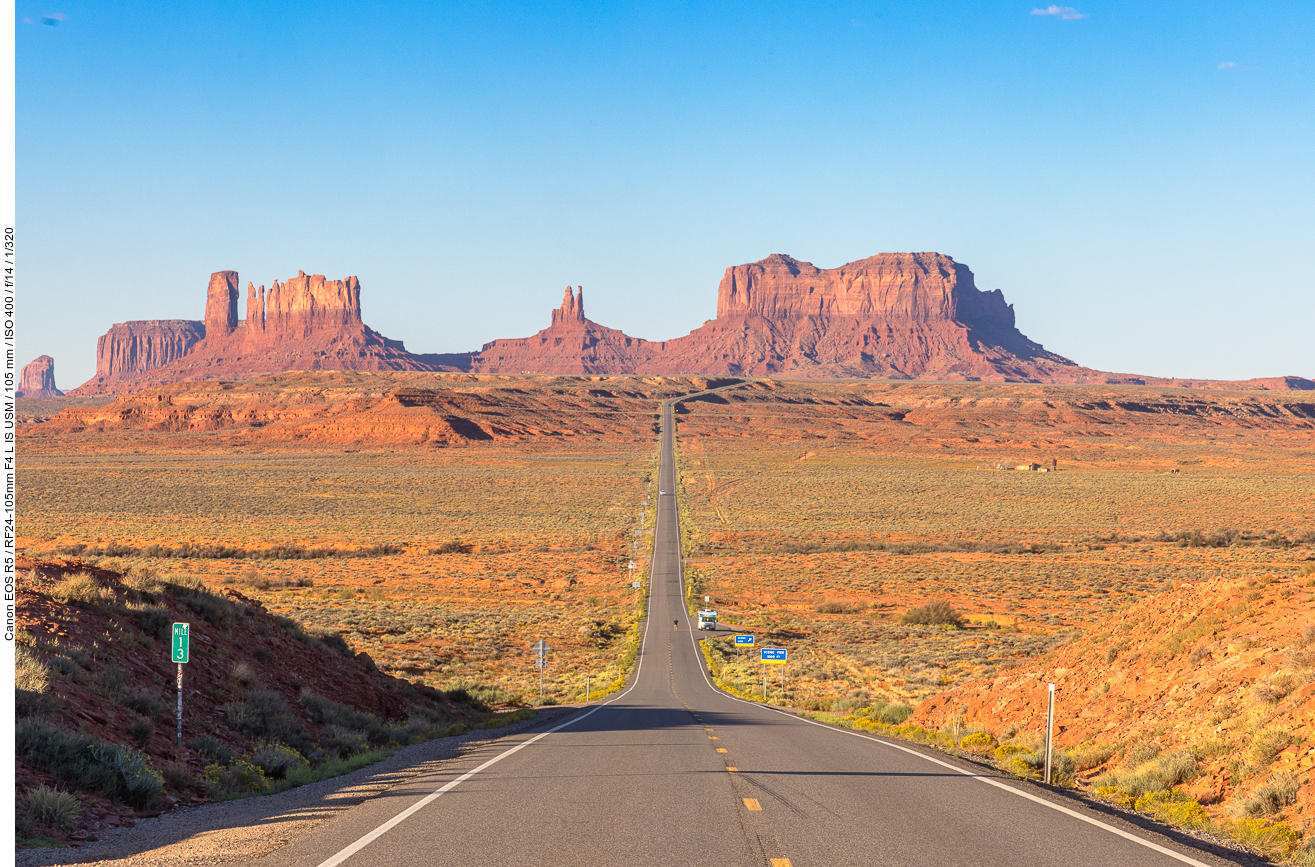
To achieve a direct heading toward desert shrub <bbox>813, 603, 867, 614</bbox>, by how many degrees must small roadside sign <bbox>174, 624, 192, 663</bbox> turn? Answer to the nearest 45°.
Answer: approximately 135° to its left

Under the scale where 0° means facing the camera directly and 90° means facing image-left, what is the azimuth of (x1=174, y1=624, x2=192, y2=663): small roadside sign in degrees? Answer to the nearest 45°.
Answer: approximately 0°

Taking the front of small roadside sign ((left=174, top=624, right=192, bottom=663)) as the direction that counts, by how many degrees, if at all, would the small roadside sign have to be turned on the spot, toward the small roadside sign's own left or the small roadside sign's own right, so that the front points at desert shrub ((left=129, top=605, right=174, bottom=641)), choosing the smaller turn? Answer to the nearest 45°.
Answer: approximately 180°

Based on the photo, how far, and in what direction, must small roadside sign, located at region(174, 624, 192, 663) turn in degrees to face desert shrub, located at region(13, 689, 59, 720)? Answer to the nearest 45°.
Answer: approximately 45° to its right

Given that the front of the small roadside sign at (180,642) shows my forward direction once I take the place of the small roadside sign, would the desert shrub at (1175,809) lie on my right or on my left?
on my left

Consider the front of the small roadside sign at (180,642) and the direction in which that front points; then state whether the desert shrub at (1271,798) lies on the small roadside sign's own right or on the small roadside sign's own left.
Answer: on the small roadside sign's own left

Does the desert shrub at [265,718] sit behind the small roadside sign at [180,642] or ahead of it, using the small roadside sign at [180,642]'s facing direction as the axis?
behind
